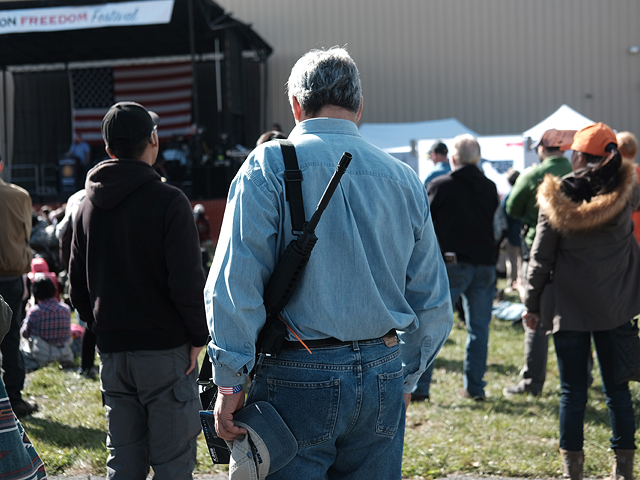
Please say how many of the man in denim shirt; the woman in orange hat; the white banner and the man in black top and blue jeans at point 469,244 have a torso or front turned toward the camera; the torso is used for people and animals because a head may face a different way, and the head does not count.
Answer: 1

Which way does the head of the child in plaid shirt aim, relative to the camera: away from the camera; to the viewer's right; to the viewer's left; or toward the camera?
away from the camera

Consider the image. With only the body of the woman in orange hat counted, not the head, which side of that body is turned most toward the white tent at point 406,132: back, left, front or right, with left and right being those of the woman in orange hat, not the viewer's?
front

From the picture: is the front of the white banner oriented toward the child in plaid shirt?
yes

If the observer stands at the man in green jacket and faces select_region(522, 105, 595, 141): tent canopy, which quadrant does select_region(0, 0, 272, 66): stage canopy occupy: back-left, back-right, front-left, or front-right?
front-left

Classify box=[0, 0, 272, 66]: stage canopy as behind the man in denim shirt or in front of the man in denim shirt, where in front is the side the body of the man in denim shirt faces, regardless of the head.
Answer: in front

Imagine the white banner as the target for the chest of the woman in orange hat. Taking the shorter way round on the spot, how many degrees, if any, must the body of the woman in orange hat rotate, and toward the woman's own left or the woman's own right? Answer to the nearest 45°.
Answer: approximately 45° to the woman's own left

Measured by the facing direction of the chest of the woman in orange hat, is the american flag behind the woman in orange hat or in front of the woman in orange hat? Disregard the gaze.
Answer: in front

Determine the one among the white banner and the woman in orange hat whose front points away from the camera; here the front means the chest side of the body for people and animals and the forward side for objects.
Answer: the woman in orange hat

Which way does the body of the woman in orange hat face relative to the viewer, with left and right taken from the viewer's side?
facing away from the viewer

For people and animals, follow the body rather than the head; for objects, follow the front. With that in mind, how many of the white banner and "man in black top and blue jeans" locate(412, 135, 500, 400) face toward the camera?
1

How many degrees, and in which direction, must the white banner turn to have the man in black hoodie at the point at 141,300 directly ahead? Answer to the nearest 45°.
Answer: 0° — it already faces them

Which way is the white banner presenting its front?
toward the camera

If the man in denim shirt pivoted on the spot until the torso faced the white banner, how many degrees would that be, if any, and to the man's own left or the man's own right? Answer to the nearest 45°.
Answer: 0° — they already face it

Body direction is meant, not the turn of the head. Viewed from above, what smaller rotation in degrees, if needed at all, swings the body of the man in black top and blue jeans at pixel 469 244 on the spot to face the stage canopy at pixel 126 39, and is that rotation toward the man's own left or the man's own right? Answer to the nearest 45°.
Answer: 0° — they already face it

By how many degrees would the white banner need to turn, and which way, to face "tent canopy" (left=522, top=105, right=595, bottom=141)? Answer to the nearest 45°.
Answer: approximately 45° to its left

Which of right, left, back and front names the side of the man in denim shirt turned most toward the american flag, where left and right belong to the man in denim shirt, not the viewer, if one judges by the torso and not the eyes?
front

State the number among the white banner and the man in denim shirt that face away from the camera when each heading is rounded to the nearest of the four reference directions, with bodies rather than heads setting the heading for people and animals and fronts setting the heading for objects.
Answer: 1

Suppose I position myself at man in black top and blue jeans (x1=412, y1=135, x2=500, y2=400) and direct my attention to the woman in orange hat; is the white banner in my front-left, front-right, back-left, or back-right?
back-right

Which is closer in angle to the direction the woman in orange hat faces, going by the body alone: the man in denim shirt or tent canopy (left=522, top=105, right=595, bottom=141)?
the tent canopy
